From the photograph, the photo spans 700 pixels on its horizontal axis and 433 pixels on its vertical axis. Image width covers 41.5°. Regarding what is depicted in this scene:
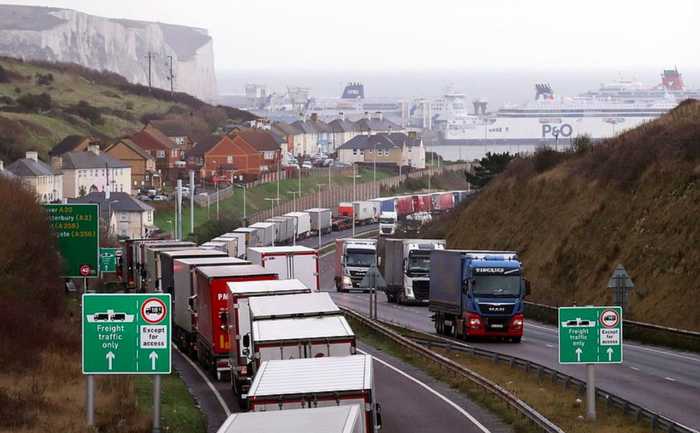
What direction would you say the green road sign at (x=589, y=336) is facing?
toward the camera

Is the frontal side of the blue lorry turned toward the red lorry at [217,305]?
no

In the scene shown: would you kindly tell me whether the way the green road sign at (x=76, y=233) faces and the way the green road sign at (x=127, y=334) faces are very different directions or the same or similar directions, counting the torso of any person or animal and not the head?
same or similar directions

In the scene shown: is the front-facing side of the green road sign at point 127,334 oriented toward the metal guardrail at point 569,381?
no

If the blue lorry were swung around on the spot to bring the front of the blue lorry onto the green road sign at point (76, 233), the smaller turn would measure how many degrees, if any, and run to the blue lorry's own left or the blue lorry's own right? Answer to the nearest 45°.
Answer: approximately 135° to the blue lorry's own right

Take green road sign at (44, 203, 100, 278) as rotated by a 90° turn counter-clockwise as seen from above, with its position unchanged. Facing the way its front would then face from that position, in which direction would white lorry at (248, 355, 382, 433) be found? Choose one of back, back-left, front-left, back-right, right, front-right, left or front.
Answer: right

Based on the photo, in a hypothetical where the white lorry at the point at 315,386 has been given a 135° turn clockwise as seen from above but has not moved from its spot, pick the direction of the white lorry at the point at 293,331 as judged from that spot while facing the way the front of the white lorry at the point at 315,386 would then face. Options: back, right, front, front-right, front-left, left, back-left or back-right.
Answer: back-left

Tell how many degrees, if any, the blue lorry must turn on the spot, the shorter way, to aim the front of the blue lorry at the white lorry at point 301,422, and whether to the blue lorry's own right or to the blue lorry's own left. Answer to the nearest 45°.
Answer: approximately 45° to the blue lorry's own right

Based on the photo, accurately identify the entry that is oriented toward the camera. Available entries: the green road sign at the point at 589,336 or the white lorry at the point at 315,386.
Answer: the green road sign

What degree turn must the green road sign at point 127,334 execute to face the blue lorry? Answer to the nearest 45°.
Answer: approximately 135° to its left

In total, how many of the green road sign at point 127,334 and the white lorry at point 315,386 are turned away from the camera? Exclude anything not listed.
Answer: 1

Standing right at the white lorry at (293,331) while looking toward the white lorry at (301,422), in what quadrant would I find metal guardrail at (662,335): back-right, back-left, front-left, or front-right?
back-left

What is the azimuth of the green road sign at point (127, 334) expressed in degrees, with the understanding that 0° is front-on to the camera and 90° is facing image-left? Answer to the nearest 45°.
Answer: approximately 0°

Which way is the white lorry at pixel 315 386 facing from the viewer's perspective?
away from the camera

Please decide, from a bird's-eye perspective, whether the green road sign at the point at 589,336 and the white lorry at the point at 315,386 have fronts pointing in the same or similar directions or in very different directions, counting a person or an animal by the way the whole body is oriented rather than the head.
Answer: very different directions

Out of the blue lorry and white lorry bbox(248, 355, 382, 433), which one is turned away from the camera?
the white lorry
